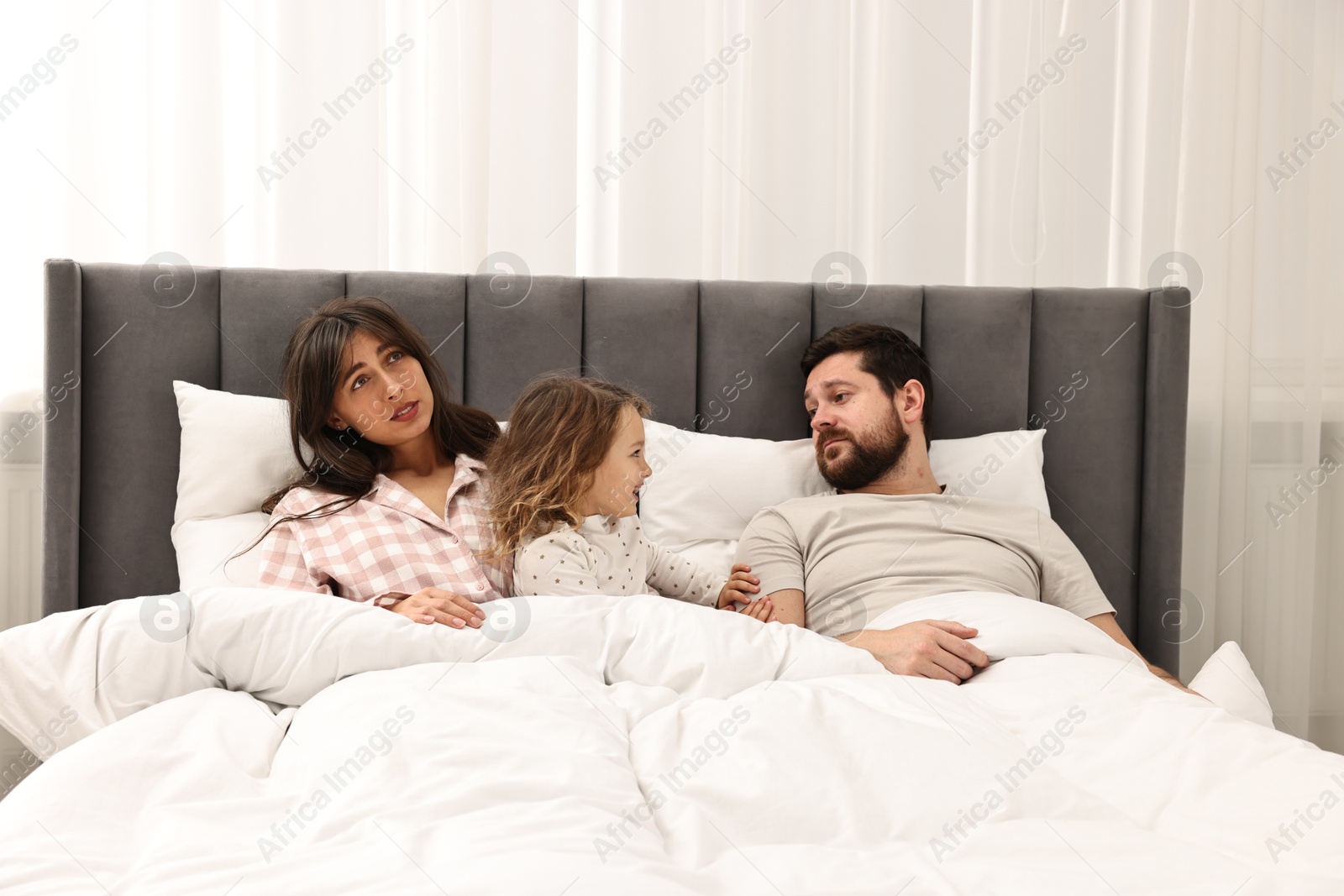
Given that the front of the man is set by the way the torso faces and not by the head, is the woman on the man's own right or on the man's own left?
on the man's own right

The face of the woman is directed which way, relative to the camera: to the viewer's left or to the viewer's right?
to the viewer's right

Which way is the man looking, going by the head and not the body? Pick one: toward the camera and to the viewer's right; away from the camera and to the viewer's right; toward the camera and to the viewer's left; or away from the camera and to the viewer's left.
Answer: toward the camera and to the viewer's left

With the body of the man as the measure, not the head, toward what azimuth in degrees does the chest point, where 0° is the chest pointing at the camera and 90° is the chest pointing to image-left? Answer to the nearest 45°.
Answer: approximately 0°

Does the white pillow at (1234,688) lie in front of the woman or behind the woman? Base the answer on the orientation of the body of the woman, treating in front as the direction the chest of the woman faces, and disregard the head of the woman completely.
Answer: in front

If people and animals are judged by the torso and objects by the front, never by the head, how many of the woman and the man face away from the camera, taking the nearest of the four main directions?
0

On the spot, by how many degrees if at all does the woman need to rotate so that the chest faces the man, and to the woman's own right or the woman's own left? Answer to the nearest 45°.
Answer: approximately 45° to the woman's own left

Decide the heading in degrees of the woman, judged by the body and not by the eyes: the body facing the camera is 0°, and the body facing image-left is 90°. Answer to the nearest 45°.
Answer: approximately 315°
